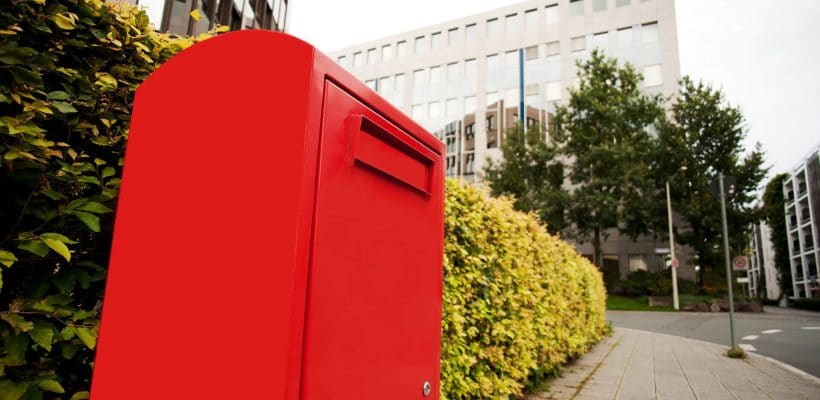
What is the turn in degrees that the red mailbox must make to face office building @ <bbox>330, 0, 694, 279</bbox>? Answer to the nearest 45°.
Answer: approximately 90° to its left

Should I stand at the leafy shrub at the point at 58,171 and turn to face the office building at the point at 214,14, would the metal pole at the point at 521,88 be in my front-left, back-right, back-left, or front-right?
front-right

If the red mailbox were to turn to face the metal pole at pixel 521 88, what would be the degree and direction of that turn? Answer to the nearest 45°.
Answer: approximately 90° to its left

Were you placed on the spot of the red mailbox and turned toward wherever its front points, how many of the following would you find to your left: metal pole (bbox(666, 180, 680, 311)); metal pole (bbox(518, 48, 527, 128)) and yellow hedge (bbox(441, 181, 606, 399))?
3

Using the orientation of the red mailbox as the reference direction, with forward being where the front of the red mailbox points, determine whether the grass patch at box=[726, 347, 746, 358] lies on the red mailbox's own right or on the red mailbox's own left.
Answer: on the red mailbox's own left

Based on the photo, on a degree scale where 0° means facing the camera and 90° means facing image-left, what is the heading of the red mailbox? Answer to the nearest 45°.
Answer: approximately 315°

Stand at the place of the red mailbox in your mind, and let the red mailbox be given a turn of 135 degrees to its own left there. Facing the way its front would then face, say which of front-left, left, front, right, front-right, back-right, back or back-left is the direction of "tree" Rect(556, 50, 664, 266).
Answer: front-right

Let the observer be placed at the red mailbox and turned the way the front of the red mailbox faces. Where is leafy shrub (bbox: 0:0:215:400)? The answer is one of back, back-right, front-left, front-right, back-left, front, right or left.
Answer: back

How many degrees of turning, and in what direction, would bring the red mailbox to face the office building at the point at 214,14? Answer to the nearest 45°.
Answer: approximately 135° to its left

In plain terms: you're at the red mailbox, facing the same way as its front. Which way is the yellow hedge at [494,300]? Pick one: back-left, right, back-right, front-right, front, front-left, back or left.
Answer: left

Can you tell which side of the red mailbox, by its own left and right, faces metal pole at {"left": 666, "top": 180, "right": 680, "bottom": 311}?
left

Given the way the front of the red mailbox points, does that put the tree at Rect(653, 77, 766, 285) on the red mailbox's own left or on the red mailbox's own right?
on the red mailbox's own left
